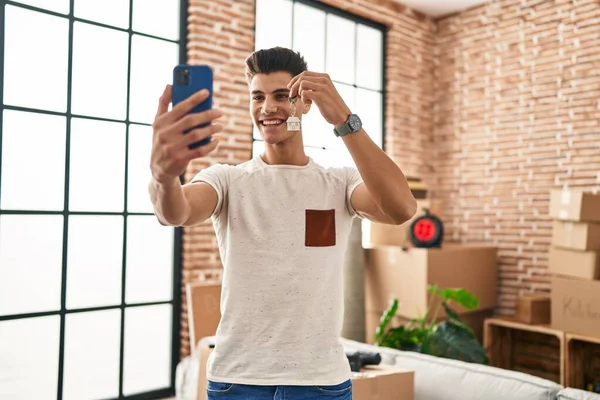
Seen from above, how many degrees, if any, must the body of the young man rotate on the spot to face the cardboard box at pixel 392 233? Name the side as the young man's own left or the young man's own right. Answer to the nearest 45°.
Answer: approximately 180°

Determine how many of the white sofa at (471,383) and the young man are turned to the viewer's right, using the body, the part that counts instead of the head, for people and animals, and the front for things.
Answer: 0

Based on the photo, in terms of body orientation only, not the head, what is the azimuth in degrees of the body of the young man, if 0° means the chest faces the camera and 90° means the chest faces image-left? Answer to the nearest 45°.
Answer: approximately 0°

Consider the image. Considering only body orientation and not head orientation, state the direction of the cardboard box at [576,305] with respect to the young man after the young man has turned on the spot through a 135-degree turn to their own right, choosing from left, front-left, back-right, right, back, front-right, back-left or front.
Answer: right

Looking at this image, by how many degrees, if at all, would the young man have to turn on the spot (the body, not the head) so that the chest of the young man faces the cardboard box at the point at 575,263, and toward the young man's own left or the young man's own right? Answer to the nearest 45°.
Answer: approximately 135° to the young man's own left
